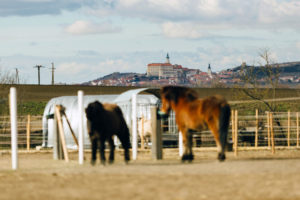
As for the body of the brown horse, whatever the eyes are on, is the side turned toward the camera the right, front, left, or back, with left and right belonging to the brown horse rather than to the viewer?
left

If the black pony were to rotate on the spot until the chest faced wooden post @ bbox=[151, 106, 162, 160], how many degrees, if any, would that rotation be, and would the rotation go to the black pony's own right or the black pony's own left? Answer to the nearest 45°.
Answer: approximately 180°

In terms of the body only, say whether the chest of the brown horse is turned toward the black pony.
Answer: yes

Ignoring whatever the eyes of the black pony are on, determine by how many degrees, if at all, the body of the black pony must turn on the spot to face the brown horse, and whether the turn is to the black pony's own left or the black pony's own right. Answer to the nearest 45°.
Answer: approximately 135° to the black pony's own left
